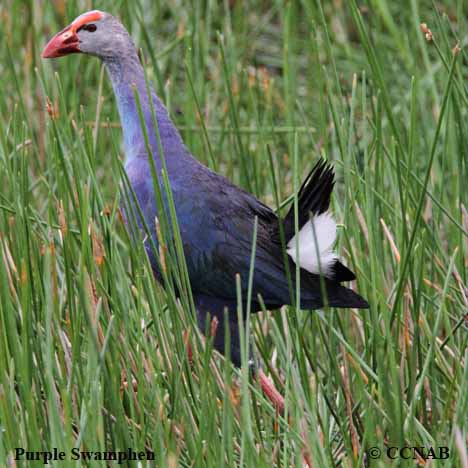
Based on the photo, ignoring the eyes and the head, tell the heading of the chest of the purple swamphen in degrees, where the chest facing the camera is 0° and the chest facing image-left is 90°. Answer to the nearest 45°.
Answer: approximately 90°
